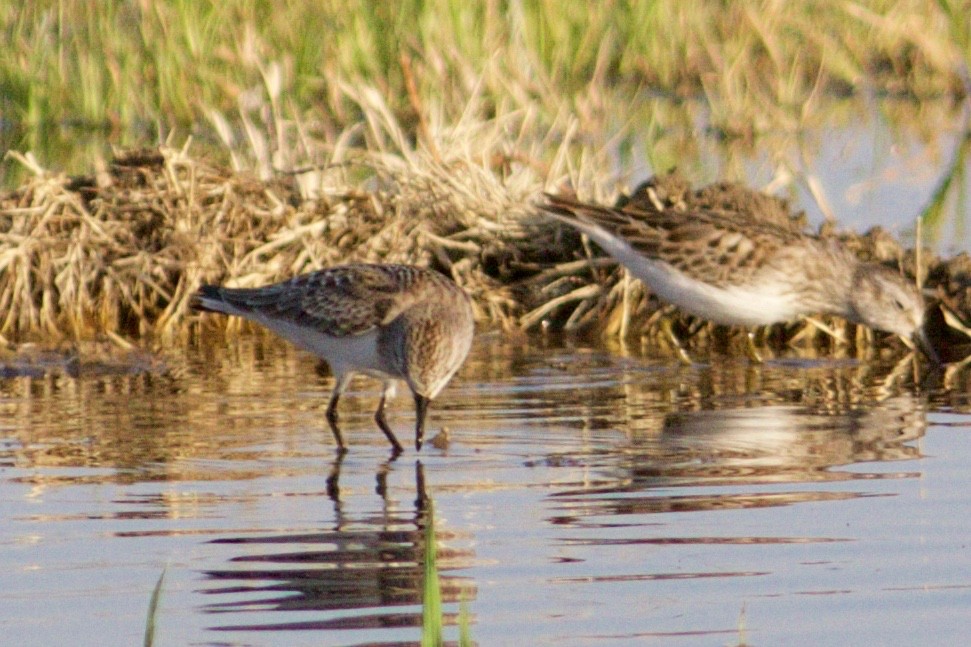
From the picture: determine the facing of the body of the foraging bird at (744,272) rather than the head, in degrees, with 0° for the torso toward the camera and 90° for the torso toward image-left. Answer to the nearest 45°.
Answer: approximately 270°

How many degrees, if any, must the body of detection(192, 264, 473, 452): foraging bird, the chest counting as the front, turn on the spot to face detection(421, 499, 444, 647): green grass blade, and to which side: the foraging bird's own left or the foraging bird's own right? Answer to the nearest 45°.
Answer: approximately 90° to the foraging bird's own right

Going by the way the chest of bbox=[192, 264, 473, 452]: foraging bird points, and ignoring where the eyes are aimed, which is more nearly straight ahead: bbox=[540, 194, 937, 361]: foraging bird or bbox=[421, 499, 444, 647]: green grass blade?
the foraging bird

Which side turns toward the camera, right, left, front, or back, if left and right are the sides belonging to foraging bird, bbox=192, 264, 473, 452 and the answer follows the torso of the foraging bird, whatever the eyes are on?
right

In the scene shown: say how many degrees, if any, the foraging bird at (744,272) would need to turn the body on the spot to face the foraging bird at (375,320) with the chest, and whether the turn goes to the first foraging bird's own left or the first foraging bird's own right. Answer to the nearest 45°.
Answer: approximately 135° to the first foraging bird's own right

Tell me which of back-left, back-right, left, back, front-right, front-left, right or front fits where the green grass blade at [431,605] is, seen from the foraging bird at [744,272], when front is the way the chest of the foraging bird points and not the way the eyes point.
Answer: right

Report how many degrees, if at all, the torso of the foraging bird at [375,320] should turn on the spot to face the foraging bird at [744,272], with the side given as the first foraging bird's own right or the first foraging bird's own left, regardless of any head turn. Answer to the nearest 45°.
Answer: approximately 45° to the first foraging bird's own left

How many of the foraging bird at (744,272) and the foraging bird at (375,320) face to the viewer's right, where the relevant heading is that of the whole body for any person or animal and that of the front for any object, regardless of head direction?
2
